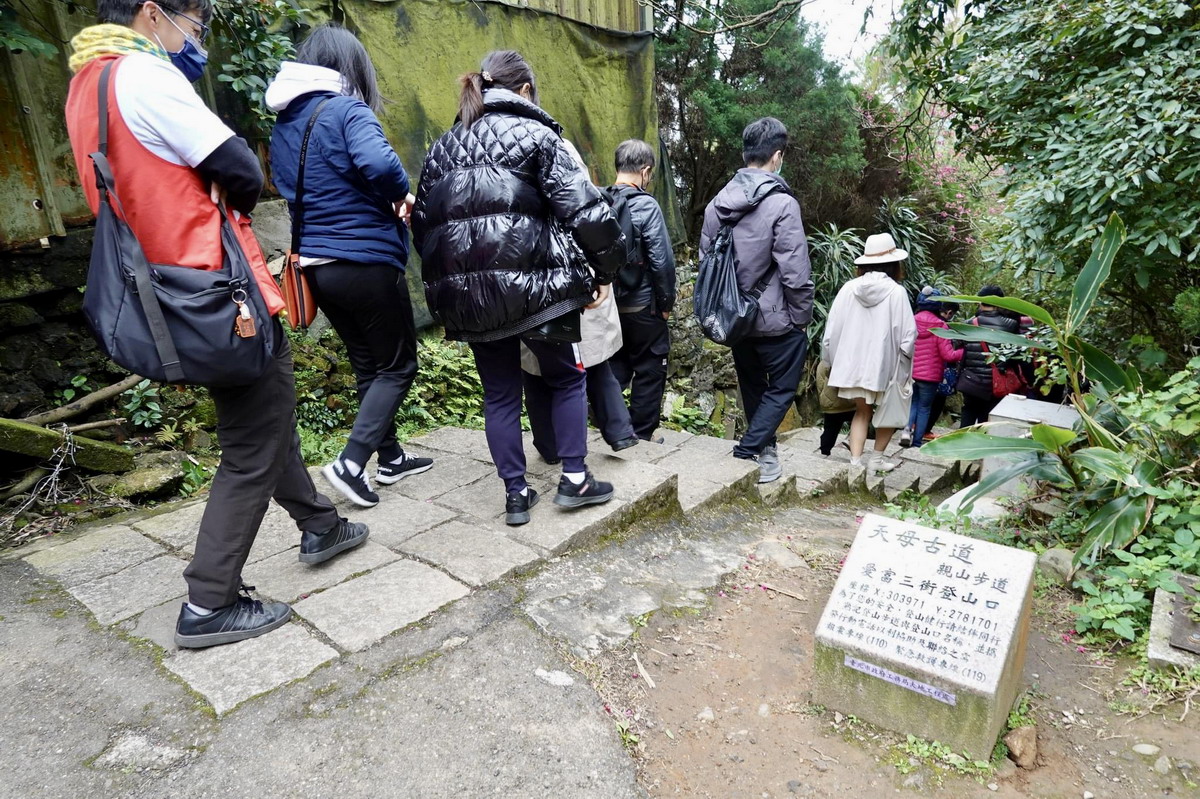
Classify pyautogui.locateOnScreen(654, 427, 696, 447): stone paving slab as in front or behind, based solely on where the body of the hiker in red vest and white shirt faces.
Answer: in front

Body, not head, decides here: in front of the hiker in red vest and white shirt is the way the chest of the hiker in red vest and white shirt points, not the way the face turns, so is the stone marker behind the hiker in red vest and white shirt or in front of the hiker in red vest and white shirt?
in front

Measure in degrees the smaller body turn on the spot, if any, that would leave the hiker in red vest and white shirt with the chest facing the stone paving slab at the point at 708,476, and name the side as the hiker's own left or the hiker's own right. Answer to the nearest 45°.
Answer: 0° — they already face it

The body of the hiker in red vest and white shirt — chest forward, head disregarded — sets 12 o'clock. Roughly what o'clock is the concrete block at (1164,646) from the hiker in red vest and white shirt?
The concrete block is roughly at 1 o'clock from the hiker in red vest and white shirt.

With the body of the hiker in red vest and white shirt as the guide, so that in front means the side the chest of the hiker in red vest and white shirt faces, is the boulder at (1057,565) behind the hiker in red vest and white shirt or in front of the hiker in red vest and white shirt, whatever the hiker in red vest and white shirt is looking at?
in front

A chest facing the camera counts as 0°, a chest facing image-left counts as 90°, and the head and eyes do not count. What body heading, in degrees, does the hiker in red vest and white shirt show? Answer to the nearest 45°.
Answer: approximately 270°
